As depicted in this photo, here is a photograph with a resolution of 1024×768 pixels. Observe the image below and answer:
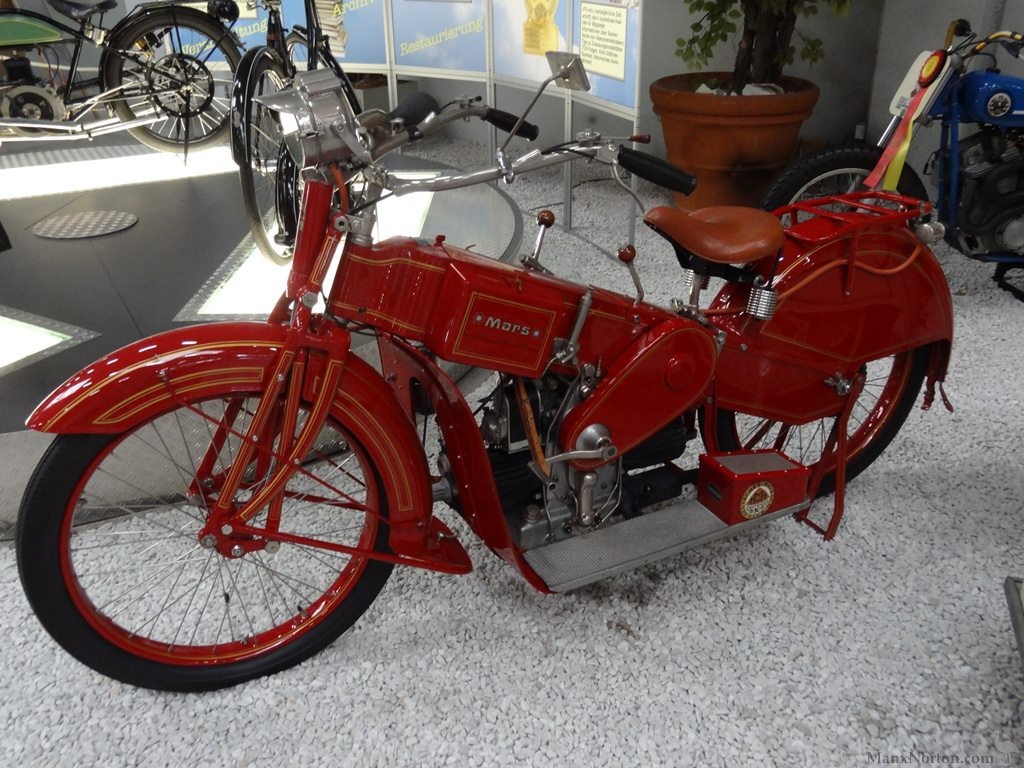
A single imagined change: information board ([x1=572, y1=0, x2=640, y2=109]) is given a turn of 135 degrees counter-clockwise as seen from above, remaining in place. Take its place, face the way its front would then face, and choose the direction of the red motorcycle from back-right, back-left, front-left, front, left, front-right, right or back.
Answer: right

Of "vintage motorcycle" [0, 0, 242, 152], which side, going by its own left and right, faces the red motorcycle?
left

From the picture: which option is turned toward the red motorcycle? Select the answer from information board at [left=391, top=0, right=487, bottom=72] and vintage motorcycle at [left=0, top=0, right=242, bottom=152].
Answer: the information board

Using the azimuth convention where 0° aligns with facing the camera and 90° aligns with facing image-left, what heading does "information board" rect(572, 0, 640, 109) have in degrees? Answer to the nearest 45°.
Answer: approximately 45°

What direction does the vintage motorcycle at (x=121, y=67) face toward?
to the viewer's left

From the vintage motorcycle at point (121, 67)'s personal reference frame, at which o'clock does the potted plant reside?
The potted plant is roughly at 7 o'clock from the vintage motorcycle.

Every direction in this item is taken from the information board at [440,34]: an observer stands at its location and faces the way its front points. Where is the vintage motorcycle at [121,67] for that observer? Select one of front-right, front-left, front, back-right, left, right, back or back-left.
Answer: right

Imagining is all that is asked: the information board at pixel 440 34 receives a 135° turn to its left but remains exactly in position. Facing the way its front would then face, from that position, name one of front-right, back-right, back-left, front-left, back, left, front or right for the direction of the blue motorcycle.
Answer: right

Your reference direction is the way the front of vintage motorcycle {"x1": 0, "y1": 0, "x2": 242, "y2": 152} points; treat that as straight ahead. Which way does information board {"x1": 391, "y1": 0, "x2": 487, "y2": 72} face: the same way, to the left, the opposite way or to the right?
to the left

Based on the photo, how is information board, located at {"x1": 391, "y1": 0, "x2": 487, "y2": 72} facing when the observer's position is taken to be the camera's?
facing the viewer

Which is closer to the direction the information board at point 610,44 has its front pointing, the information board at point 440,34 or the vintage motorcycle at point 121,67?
the vintage motorcycle
